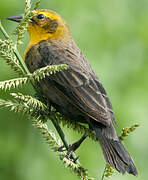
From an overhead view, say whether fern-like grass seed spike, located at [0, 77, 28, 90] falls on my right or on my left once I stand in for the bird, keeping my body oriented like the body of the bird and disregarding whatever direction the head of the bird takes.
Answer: on my left

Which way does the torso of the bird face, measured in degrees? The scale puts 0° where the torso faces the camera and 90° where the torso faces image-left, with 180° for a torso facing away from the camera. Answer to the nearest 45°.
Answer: approximately 90°
